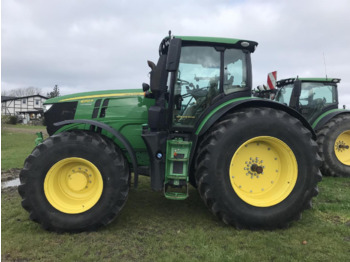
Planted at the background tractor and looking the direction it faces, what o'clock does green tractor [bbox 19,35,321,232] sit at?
The green tractor is roughly at 11 o'clock from the background tractor.

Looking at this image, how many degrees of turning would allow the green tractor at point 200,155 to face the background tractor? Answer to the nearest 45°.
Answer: approximately 135° to its right

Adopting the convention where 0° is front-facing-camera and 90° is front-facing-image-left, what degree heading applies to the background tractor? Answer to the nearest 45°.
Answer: approximately 45°

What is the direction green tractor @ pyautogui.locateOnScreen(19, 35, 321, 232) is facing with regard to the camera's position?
facing to the left of the viewer

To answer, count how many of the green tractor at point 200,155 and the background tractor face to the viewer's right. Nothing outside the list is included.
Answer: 0
